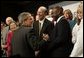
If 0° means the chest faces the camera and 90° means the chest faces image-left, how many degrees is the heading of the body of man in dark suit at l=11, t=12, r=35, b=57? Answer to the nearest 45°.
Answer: approximately 225°

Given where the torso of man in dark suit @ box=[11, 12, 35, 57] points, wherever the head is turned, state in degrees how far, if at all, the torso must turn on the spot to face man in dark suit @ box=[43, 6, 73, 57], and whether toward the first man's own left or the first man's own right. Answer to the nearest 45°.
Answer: approximately 90° to the first man's own right

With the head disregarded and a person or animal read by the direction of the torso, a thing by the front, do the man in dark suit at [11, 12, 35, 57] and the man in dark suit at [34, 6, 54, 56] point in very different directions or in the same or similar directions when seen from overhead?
very different directions

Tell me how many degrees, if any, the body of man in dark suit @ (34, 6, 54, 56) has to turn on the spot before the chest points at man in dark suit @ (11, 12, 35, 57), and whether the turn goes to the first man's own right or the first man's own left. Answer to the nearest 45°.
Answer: approximately 45° to the first man's own right

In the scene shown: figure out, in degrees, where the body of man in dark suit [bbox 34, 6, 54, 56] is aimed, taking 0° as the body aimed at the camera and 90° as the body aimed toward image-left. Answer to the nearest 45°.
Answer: approximately 45°
